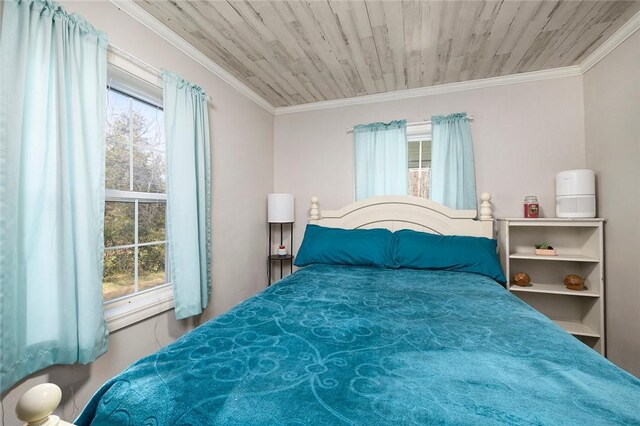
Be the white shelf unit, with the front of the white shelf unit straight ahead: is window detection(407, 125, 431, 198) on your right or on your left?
on your right

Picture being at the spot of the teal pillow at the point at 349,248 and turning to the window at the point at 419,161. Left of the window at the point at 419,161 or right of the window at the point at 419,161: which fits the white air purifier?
right

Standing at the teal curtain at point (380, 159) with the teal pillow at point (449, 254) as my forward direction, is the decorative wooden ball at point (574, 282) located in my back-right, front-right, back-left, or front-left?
front-left

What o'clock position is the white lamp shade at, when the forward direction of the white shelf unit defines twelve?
The white lamp shade is roughly at 2 o'clock from the white shelf unit.

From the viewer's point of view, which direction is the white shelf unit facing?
toward the camera

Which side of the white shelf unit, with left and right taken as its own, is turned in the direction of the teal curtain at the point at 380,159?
right

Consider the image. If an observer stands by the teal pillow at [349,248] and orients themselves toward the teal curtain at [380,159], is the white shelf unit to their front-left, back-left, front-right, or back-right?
front-right

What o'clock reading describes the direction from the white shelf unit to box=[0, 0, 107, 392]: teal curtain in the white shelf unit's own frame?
The teal curtain is roughly at 1 o'clock from the white shelf unit.

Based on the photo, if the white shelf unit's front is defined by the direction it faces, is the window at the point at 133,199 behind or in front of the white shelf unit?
in front

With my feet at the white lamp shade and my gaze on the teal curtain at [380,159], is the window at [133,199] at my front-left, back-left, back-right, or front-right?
back-right

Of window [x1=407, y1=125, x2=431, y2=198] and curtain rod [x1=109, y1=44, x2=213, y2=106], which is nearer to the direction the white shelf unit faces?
the curtain rod

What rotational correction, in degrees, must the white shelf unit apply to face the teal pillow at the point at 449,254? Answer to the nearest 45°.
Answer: approximately 45° to its right

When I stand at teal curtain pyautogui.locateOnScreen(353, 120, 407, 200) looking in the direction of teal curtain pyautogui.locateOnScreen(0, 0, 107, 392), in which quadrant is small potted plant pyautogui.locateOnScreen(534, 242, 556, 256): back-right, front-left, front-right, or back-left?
back-left

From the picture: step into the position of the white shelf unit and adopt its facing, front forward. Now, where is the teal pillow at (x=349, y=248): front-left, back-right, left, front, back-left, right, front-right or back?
front-right

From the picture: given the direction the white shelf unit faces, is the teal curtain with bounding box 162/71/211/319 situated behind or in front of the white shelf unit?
in front
